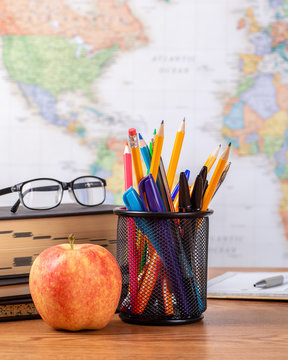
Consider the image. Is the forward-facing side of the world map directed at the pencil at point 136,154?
yes

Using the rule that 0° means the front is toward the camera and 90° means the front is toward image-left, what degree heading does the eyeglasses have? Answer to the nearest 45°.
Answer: approximately 315°

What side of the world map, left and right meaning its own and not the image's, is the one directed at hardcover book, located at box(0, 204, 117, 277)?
front

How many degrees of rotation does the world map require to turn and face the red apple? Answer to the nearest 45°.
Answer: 0° — it already faces it

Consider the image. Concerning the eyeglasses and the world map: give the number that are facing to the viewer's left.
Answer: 0

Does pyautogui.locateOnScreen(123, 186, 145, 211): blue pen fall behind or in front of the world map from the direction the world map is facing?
in front

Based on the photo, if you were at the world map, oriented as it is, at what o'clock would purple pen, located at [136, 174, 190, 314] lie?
The purple pen is roughly at 12 o'clock from the world map.

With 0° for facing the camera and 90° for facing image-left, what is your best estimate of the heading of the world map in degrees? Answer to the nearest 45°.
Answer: approximately 0°

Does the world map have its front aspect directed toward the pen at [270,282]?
yes

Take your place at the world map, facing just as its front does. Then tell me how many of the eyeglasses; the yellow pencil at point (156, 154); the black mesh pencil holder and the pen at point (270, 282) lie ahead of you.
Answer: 4
